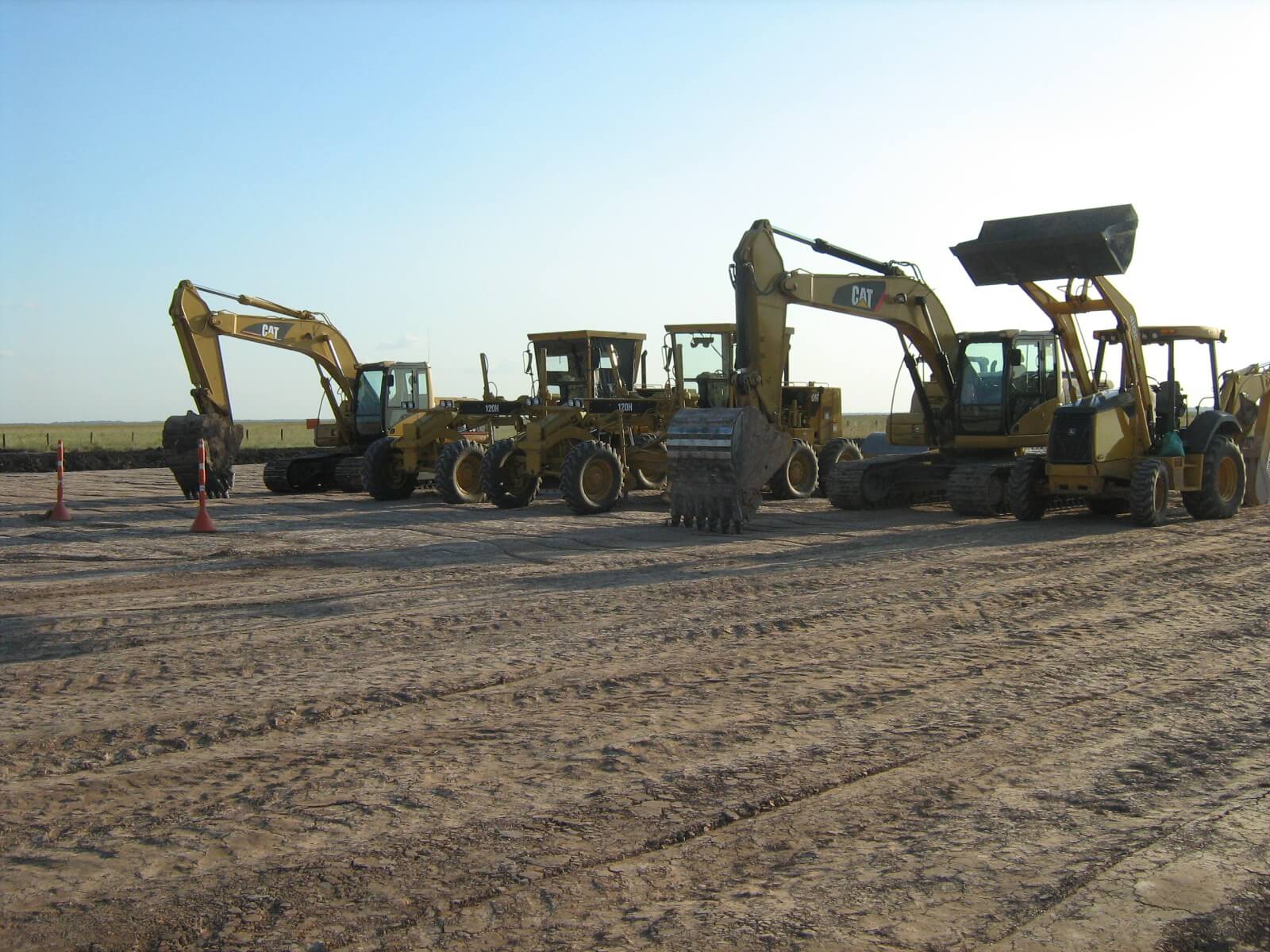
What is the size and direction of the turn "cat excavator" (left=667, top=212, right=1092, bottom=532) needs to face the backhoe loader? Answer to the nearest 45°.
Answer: approximately 135° to its left

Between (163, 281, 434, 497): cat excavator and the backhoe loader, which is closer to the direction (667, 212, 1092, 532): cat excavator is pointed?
the cat excavator

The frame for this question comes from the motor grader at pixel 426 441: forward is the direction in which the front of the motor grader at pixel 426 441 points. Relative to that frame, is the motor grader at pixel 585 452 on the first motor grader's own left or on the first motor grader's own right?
on the first motor grader's own left

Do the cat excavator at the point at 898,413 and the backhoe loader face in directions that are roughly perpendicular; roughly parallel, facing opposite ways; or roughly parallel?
roughly parallel

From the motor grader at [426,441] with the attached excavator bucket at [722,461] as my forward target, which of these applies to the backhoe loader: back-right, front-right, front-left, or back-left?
front-left

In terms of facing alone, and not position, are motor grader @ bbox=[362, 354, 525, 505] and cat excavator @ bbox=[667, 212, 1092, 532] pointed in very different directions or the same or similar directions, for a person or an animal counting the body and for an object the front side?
same or similar directions

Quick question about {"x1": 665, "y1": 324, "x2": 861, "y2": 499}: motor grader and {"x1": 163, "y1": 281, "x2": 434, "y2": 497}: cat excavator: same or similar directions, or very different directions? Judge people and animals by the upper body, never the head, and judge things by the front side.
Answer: same or similar directions

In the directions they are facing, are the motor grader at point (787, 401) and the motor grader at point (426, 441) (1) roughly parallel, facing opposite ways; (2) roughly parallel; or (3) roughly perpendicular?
roughly parallel

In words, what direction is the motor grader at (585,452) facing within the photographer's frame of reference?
facing the viewer and to the left of the viewer

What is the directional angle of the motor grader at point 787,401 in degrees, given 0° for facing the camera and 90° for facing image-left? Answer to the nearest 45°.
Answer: approximately 45°

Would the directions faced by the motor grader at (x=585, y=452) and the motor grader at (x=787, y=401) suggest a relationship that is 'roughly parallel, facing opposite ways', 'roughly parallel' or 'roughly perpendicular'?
roughly parallel

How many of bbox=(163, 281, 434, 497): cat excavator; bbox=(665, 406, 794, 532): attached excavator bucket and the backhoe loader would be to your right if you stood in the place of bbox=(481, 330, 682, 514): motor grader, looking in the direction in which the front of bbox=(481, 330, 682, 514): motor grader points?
1
